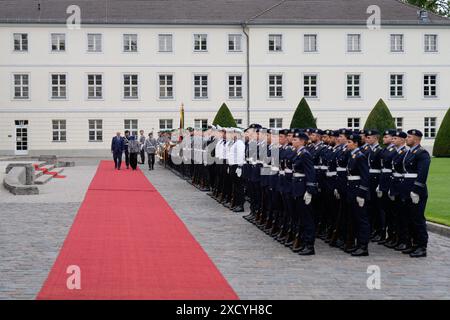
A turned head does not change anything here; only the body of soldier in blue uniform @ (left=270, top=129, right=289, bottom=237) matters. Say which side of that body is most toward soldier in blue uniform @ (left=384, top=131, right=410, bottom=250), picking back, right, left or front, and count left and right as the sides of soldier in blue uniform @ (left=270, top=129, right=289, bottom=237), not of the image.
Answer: left

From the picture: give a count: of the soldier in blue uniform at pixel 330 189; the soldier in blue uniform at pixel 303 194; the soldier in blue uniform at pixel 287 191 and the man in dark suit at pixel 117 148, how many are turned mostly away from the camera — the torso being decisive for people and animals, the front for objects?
0

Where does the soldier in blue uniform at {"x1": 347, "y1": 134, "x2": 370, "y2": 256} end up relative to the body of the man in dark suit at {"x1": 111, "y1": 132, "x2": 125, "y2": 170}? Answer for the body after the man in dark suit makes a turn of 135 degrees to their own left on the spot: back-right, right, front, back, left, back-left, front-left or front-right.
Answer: back-right

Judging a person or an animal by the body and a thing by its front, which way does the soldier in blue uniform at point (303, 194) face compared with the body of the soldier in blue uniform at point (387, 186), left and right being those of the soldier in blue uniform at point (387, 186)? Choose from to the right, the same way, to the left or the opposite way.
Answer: the same way

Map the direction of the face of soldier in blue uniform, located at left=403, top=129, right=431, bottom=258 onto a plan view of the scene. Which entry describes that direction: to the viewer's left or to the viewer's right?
to the viewer's left

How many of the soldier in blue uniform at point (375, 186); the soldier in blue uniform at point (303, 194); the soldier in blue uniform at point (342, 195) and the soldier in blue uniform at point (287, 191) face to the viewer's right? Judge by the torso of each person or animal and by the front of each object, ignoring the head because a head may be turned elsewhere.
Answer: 0

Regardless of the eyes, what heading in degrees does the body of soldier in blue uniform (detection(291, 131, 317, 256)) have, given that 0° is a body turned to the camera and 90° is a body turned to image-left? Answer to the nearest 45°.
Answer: approximately 45°

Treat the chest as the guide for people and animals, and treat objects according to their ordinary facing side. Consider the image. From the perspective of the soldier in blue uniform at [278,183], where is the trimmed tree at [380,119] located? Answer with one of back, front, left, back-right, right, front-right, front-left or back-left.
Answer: back-right

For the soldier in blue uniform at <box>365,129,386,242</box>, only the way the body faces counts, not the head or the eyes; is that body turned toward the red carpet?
yes

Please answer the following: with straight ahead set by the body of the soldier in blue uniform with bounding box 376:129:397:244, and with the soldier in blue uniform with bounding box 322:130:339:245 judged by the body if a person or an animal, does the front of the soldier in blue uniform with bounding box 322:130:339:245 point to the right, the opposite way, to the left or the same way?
the same way

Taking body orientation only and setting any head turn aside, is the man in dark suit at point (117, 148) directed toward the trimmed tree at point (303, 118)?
no

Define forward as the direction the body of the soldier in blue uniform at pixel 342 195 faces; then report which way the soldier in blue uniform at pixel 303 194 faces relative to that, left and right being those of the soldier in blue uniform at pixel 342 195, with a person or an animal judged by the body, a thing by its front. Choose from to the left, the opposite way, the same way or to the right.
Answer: the same way

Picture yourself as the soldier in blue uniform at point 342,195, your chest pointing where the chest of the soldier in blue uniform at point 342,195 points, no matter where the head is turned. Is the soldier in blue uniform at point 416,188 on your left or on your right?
on your left

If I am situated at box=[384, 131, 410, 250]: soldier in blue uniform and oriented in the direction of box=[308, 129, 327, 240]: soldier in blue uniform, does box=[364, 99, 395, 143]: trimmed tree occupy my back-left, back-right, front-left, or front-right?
front-right

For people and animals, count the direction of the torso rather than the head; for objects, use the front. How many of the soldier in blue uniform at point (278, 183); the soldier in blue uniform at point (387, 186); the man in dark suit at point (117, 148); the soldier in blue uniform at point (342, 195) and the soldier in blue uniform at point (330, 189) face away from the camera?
0

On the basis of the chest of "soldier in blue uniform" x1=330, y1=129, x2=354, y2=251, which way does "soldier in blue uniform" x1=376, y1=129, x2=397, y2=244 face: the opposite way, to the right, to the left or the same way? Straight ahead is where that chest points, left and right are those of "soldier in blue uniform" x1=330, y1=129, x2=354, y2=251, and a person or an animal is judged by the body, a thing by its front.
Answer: the same way

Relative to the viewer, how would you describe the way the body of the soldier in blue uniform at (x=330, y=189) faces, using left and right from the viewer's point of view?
facing the viewer and to the left of the viewer

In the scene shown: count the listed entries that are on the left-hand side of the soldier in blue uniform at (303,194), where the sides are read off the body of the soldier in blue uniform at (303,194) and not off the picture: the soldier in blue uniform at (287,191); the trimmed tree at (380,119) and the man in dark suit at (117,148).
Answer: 0

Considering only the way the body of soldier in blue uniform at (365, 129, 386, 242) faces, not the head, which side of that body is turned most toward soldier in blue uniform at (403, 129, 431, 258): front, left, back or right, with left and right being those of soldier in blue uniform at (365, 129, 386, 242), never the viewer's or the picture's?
left

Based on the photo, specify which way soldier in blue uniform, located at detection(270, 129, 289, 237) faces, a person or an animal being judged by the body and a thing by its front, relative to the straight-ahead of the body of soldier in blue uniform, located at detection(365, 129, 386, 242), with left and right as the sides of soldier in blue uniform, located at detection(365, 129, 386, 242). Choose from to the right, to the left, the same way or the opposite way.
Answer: the same way

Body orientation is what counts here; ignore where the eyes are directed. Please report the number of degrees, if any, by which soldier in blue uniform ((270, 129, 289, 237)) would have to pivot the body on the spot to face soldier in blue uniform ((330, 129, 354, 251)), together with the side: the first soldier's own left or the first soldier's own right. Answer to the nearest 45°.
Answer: approximately 90° to the first soldier's own left
